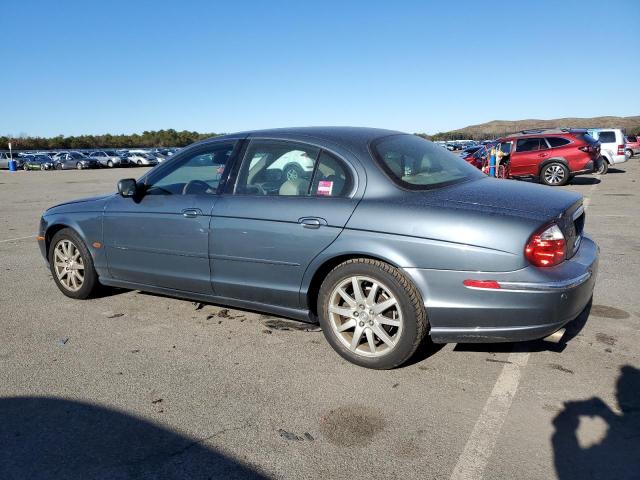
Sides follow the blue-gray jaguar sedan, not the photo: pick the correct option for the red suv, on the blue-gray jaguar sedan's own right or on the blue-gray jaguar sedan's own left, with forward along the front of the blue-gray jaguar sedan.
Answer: on the blue-gray jaguar sedan's own right

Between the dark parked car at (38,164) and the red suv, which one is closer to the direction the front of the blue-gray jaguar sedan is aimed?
the dark parked car

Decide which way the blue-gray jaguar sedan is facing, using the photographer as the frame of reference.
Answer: facing away from the viewer and to the left of the viewer

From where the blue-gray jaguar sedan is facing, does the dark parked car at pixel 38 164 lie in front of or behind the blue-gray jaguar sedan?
in front

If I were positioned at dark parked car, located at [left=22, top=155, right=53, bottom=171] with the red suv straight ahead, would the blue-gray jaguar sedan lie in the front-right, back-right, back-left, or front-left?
front-right
